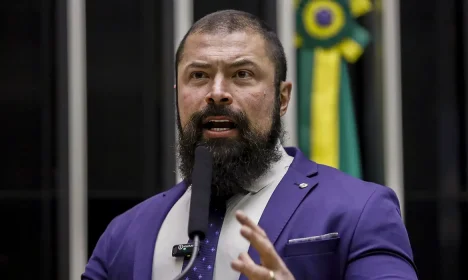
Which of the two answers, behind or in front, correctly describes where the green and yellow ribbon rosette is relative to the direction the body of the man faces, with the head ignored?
behind

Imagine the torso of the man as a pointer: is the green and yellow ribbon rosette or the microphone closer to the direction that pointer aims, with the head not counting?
the microphone

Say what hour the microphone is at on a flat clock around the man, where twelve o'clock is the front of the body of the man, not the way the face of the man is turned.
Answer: The microphone is roughly at 11 o'clock from the man.

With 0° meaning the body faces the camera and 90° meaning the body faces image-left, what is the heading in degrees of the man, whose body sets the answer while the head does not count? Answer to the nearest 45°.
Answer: approximately 45°
